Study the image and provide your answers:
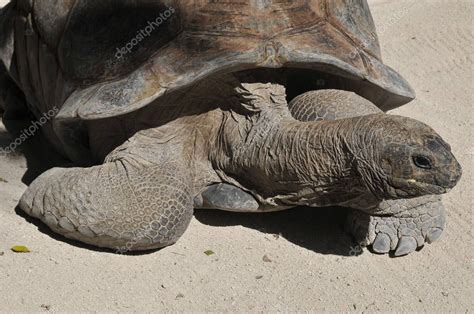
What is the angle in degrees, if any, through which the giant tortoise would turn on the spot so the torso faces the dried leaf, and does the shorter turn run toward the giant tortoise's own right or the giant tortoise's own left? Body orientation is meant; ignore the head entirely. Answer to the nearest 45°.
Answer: approximately 135° to the giant tortoise's own right

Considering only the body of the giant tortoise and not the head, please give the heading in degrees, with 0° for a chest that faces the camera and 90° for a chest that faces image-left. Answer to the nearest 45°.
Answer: approximately 315°
